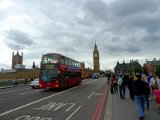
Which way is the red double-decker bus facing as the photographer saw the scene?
facing the viewer and to the left of the viewer
